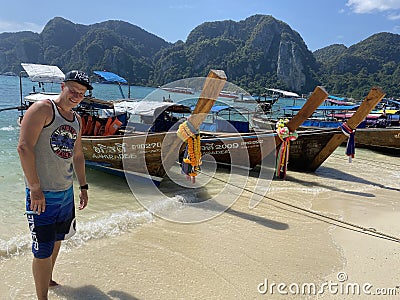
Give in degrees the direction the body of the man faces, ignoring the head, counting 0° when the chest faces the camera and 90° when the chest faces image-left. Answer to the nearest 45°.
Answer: approximately 315°

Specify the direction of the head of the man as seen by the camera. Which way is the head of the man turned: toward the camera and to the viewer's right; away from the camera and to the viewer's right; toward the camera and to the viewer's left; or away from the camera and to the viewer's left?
toward the camera and to the viewer's right

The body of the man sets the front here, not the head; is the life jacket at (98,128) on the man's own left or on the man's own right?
on the man's own left

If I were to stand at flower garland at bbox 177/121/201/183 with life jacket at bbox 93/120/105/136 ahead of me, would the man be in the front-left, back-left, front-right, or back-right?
back-left

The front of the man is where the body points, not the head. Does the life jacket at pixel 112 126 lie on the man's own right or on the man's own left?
on the man's own left

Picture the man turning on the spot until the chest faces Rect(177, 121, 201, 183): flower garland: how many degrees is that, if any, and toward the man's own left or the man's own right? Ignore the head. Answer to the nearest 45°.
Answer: approximately 90° to the man's own left
